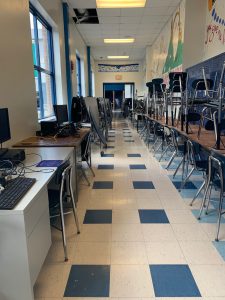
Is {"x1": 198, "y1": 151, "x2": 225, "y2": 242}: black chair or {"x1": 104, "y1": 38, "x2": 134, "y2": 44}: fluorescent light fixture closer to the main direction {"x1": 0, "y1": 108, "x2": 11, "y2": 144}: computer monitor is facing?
the black chair

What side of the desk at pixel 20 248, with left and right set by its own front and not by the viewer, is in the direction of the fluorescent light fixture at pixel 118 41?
left

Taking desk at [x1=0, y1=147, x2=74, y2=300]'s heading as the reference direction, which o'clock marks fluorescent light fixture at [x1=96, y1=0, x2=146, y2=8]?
The fluorescent light fixture is roughly at 10 o'clock from the desk.

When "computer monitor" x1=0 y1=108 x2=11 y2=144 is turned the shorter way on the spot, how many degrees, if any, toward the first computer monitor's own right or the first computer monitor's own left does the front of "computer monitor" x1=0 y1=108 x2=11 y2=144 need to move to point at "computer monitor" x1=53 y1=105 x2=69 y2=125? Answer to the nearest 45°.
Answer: approximately 90° to the first computer monitor's own left

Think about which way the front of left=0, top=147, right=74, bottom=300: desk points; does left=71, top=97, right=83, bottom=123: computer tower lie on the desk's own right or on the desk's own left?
on the desk's own left

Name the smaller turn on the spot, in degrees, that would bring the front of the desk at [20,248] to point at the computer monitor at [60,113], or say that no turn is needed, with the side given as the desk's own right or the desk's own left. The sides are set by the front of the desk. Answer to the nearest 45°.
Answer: approximately 90° to the desk's own left

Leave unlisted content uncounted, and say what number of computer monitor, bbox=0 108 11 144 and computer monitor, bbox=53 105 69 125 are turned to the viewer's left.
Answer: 0

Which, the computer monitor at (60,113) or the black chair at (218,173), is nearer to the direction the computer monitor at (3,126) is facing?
the black chair

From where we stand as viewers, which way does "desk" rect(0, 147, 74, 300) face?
facing to the right of the viewer

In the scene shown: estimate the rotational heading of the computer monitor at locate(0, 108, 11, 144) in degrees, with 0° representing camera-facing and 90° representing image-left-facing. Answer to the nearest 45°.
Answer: approximately 315°

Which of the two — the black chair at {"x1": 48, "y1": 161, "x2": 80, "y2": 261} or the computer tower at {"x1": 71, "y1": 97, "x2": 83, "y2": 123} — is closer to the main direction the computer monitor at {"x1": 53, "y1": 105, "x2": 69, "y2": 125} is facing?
the black chair
